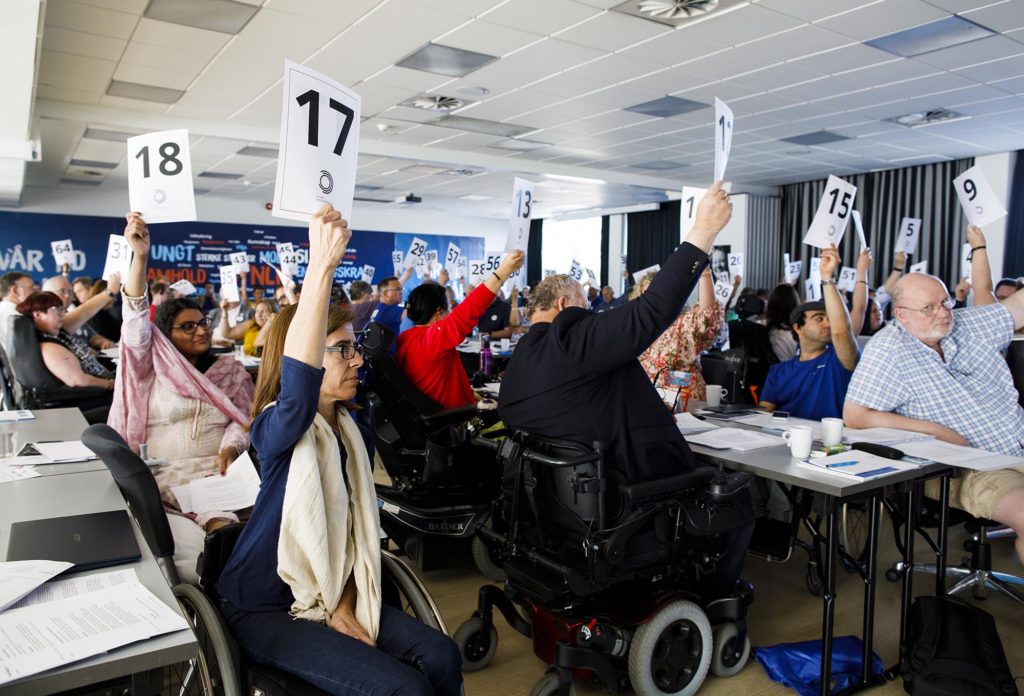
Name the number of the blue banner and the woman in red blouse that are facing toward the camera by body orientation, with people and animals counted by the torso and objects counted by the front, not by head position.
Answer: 1

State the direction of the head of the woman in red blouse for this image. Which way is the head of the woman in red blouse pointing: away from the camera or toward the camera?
away from the camera

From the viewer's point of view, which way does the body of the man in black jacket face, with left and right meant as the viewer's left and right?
facing away from the viewer and to the right of the viewer

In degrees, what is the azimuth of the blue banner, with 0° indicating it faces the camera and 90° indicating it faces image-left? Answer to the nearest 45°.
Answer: approximately 0°

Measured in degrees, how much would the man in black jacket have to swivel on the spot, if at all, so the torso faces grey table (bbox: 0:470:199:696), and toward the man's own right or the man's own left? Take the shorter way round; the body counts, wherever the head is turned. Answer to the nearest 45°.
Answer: approximately 180°

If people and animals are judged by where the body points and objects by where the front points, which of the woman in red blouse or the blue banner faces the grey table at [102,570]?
the blue banner

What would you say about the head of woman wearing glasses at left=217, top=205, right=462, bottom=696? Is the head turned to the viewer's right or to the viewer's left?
to the viewer's right

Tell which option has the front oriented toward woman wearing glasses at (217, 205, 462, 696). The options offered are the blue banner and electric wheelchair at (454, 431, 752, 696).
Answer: the blue banner

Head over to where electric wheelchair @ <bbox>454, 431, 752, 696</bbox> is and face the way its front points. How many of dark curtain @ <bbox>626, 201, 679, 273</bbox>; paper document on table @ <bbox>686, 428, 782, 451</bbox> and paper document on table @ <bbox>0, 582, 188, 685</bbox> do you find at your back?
1

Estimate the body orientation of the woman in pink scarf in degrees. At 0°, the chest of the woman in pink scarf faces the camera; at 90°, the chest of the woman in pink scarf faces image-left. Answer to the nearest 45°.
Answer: approximately 315°

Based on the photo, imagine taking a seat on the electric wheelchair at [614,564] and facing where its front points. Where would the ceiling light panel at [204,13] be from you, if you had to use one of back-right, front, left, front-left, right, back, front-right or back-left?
left

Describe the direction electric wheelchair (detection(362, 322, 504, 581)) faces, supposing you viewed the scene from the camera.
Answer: facing away from the viewer and to the right of the viewer

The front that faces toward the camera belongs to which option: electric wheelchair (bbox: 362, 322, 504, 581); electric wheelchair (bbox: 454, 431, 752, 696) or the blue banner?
the blue banner
